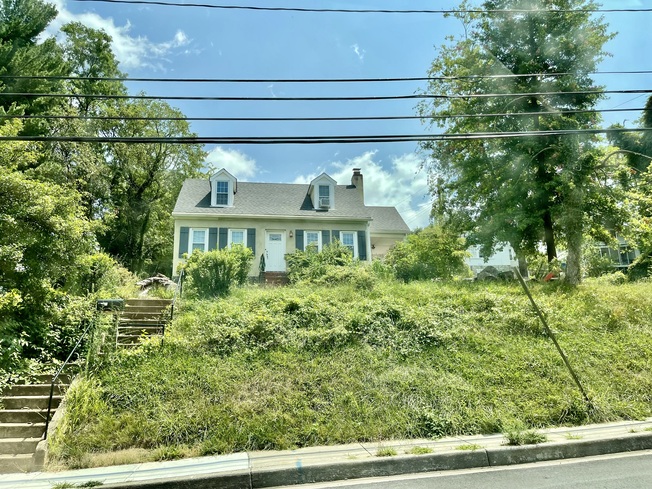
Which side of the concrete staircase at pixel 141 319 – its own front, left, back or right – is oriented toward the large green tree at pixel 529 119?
left

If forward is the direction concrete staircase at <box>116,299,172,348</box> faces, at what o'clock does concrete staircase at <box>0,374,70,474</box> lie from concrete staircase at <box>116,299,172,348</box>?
concrete staircase at <box>0,374,70,474</box> is roughly at 1 o'clock from concrete staircase at <box>116,299,172,348</box>.

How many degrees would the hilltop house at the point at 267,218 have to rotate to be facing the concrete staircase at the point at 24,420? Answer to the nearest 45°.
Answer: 0° — it already faces it

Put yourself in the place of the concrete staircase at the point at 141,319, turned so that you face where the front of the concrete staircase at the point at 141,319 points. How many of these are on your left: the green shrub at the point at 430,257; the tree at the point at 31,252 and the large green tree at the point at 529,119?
2

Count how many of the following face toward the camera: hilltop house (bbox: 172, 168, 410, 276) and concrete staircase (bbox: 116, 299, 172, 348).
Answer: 2

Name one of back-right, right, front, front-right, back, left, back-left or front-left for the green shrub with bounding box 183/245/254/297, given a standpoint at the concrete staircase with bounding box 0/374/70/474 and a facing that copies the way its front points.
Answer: back-left

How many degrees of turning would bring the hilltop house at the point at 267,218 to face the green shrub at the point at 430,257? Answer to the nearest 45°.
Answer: approximately 45° to its left

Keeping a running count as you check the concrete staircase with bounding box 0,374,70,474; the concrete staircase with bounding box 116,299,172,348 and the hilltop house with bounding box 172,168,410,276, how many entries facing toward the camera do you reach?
3

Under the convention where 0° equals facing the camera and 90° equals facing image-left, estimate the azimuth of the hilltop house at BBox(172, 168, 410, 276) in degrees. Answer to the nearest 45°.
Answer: approximately 0°

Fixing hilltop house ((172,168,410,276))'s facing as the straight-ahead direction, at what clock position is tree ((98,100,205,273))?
The tree is roughly at 4 o'clock from the hilltop house.

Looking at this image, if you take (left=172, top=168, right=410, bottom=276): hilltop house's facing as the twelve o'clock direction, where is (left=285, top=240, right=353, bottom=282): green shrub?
The green shrub is roughly at 11 o'clock from the hilltop house.

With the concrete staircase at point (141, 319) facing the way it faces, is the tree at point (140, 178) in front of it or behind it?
behind

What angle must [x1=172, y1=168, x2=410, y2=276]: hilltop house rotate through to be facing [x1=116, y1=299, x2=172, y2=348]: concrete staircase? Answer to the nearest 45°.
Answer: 0° — it already faces it

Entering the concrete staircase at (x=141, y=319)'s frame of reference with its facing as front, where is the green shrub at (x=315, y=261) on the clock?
The green shrub is roughly at 8 o'clock from the concrete staircase.
